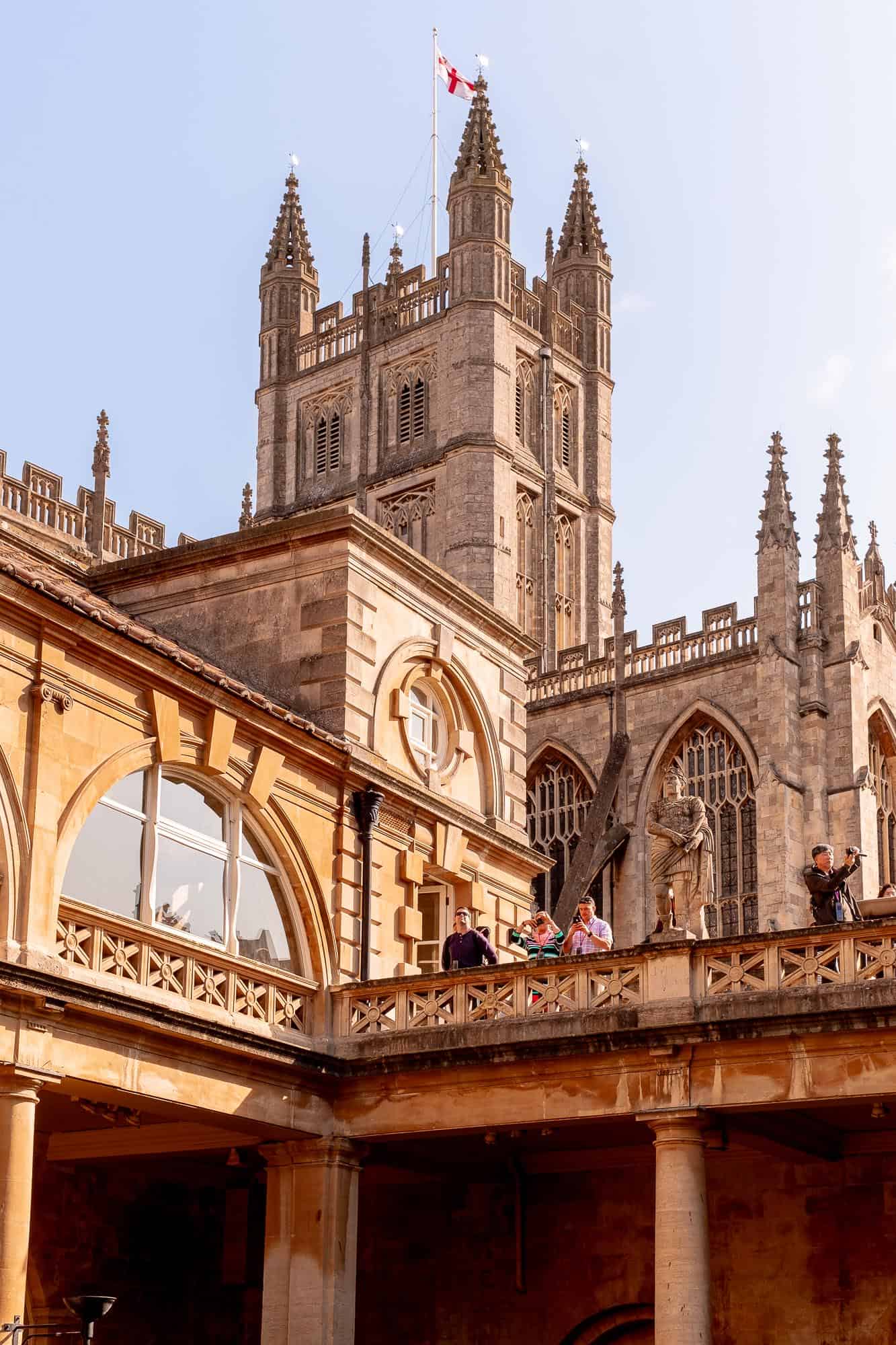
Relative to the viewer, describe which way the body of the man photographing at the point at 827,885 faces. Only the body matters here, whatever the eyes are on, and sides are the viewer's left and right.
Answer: facing the viewer and to the right of the viewer

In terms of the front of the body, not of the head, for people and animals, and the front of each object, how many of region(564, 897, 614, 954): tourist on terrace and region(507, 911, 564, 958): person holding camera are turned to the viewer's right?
0

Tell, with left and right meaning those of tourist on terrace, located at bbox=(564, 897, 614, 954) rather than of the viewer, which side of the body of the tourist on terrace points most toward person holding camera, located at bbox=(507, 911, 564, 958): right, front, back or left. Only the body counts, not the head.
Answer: right

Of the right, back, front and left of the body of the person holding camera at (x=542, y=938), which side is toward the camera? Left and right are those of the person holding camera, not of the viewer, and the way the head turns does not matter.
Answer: front

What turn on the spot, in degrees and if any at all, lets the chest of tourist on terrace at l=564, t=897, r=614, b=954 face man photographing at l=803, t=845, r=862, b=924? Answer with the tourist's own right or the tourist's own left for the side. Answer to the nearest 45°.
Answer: approximately 90° to the tourist's own left

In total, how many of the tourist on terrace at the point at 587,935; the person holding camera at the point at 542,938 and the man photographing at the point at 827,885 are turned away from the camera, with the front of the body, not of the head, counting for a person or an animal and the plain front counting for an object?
0

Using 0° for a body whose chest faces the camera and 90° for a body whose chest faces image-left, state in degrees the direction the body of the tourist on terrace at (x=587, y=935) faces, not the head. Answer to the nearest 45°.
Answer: approximately 45°

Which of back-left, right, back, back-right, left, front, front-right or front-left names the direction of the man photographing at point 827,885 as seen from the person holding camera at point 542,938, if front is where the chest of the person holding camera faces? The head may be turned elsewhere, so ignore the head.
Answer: front-left

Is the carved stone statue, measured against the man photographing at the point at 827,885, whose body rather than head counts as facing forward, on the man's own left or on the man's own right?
on the man's own right

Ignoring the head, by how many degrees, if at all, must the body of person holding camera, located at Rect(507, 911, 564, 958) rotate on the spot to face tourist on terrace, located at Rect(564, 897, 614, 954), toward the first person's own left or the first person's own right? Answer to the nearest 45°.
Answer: approximately 45° to the first person's own left

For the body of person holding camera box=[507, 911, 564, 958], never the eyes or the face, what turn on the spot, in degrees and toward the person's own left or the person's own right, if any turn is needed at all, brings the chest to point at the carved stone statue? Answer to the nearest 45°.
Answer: approximately 45° to the person's own left

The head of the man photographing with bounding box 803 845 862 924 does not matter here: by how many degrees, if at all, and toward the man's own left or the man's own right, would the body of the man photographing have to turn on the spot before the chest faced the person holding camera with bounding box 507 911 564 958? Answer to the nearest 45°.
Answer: approximately 180°

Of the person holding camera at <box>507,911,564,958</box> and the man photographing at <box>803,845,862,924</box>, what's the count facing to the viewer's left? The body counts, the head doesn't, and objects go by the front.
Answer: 0

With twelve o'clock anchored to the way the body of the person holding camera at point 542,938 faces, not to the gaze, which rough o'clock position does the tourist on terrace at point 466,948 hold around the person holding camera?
The tourist on terrace is roughly at 2 o'clock from the person holding camera.
